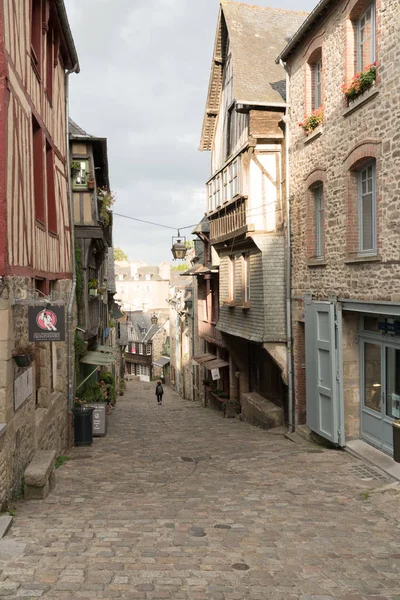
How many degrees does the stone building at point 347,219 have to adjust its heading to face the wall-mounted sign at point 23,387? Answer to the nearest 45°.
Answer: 0° — it already faces it

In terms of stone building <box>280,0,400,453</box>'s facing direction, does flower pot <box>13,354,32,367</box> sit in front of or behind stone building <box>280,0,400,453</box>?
in front

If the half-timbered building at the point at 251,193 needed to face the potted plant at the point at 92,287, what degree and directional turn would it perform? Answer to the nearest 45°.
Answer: approximately 45° to its right

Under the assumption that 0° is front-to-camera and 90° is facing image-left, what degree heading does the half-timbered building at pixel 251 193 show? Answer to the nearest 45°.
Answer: approximately 45°

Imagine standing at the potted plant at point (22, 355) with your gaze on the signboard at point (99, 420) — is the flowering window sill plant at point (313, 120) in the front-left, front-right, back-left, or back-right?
front-right

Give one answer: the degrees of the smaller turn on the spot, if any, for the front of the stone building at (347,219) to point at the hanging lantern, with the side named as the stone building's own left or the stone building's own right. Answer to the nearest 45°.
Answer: approximately 90° to the stone building's own right

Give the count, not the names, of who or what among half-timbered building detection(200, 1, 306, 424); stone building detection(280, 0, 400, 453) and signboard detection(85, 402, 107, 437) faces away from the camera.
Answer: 0

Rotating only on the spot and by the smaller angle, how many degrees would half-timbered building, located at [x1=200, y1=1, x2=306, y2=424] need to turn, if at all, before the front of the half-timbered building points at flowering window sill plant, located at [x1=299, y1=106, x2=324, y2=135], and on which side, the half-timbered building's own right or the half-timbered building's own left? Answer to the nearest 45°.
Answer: approximately 45° to the half-timbered building's own left

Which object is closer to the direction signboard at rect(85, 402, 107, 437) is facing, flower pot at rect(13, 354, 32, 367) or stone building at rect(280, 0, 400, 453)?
the flower pot

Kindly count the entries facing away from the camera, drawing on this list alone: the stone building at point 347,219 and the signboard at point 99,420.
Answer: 0

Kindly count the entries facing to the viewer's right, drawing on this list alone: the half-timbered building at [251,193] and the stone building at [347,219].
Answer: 0

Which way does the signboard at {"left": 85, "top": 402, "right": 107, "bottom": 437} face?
toward the camera

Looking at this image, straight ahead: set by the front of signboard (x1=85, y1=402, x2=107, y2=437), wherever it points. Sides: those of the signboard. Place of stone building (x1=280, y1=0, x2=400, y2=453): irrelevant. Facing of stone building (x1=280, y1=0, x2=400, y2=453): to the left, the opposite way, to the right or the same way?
to the right
